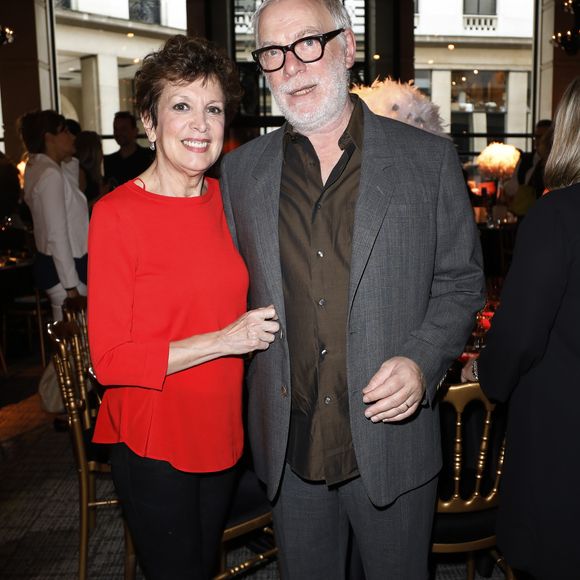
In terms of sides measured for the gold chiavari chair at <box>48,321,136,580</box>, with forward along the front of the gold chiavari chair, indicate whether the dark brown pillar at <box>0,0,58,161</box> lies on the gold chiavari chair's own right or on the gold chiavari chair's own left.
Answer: on the gold chiavari chair's own left

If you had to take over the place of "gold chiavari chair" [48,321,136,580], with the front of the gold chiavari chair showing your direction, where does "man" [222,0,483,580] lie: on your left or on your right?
on your right
